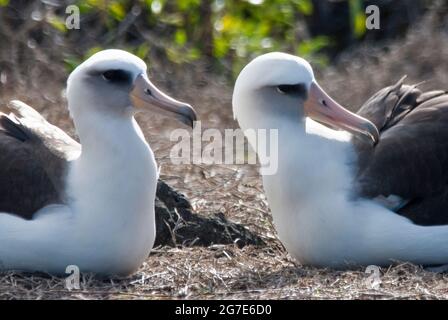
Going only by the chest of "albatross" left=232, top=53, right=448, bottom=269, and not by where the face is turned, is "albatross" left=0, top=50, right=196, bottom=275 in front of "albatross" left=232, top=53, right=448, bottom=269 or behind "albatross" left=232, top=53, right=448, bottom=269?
in front

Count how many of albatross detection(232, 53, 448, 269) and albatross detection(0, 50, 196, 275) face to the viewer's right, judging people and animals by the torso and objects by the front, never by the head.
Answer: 1

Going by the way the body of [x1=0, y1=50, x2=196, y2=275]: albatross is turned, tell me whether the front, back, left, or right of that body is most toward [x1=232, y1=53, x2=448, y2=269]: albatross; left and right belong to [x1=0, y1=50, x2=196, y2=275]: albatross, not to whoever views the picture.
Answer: front

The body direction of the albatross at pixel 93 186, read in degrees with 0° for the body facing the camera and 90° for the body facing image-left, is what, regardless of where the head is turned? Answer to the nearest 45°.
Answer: approximately 270°

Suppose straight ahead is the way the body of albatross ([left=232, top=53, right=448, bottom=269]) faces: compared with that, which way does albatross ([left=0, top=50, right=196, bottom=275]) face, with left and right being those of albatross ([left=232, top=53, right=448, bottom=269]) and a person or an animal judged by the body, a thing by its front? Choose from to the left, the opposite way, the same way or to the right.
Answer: the opposite way

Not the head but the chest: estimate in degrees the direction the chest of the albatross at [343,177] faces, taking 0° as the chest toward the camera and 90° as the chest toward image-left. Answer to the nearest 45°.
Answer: approximately 90°
